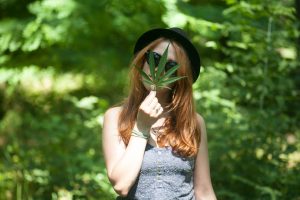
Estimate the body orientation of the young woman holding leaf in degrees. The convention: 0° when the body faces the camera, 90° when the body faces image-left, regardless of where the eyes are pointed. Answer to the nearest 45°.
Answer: approximately 0°
